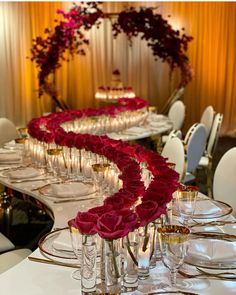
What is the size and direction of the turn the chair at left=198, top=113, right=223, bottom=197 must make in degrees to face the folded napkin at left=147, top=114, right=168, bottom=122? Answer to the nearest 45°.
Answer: approximately 45° to its right

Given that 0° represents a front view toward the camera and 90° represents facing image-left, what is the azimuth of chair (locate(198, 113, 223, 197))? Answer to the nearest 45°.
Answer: approximately 90°

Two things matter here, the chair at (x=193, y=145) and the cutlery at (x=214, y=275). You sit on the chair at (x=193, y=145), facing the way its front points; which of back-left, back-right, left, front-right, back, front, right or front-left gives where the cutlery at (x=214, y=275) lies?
back-left

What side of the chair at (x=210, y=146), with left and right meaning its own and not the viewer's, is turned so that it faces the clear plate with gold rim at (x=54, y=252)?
left

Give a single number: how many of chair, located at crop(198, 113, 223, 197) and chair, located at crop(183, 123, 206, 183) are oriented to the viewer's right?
0

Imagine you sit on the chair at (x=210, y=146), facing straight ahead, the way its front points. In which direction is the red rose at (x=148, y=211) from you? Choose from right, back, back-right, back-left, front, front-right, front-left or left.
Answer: left

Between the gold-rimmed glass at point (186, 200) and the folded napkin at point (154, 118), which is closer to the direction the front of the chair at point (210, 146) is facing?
the folded napkin

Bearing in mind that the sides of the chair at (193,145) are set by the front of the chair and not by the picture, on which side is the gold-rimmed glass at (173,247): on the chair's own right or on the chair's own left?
on the chair's own left

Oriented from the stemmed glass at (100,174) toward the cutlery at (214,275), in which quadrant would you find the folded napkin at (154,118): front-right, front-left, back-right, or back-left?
back-left

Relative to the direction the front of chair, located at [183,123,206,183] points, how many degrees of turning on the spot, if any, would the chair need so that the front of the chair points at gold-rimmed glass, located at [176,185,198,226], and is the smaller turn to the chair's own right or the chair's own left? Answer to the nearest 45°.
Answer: approximately 135° to the chair's own left
